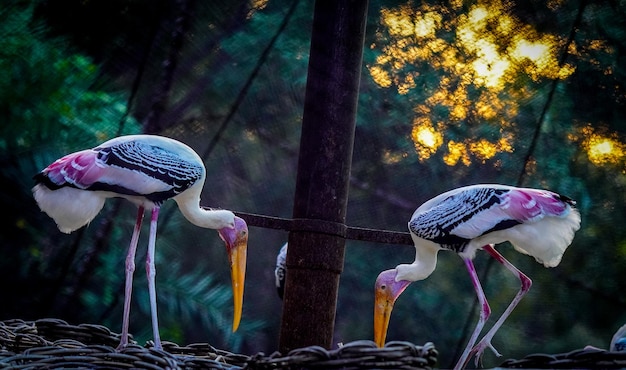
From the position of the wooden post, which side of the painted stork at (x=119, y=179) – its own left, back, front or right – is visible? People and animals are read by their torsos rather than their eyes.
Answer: front

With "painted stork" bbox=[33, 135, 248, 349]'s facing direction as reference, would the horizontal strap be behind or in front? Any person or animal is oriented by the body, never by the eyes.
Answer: in front

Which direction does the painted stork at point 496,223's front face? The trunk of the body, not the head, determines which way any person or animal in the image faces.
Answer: to the viewer's left

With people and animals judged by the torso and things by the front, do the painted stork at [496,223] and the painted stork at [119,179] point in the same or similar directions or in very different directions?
very different directions

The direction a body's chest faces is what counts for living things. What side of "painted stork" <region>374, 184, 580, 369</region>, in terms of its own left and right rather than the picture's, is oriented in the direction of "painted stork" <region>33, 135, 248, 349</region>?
front

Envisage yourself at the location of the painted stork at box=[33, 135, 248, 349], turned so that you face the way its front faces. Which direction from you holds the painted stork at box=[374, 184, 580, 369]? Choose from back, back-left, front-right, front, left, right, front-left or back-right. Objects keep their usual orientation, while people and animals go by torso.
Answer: front

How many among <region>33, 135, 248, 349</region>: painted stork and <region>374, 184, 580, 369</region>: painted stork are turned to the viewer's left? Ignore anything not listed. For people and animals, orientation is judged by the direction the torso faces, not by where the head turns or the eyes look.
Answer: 1

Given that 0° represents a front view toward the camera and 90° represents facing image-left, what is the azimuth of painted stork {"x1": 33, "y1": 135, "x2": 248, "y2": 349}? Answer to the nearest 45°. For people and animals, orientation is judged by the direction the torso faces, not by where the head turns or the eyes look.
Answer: approximately 270°

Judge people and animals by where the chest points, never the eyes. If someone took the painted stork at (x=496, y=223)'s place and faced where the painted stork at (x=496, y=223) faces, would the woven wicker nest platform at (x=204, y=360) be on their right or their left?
on their left

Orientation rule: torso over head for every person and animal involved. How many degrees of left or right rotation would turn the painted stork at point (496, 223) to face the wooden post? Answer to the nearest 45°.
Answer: approximately 45° to its left
